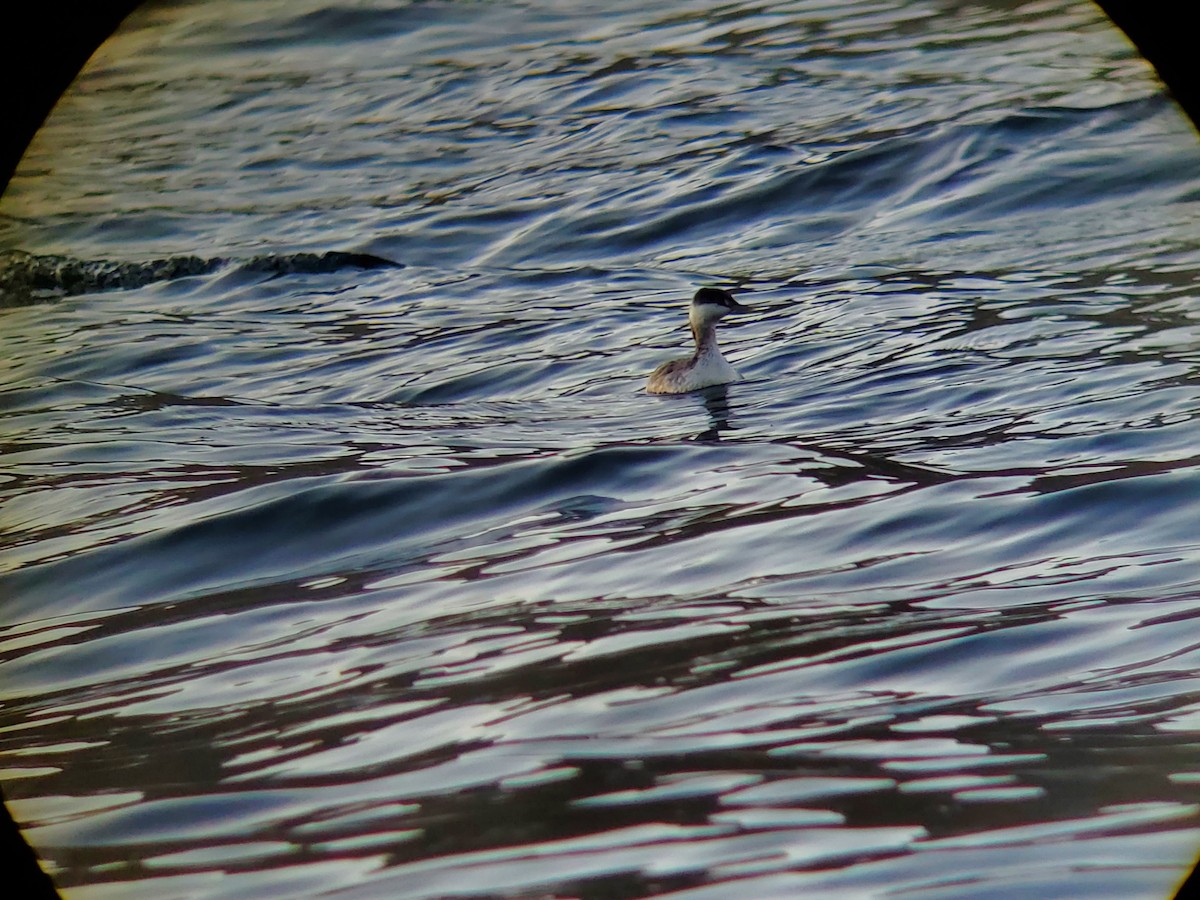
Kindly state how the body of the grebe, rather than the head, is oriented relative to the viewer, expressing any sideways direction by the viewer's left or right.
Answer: facing to the right of the viewer
